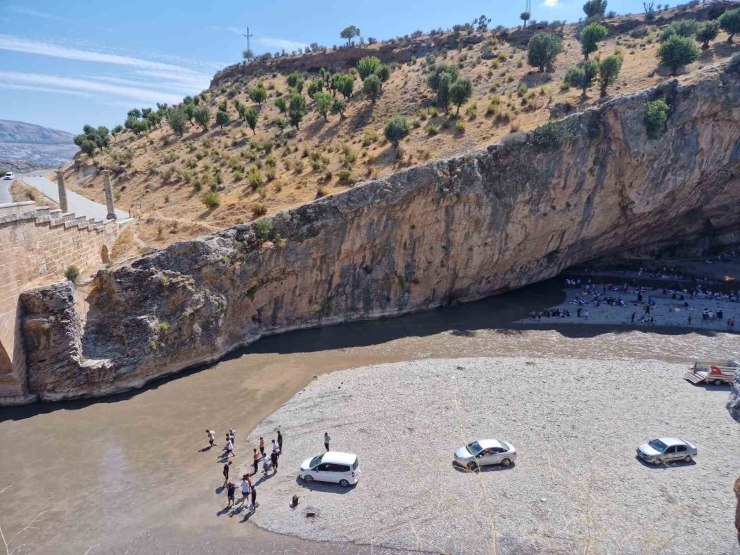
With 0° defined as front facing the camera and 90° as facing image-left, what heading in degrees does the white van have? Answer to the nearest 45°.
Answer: approximately 90°

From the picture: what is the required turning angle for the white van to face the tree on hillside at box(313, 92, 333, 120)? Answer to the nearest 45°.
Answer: approximately 90° to its right

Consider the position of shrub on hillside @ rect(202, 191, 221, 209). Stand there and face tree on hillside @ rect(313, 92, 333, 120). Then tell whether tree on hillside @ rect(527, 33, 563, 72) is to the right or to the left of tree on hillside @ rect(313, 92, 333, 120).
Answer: right

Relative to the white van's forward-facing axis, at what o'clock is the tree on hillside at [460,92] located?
The tree on hillside is roughly at 4 o'clock from the white van.

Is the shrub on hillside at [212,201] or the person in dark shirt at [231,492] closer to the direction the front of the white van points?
the person in dark shirt

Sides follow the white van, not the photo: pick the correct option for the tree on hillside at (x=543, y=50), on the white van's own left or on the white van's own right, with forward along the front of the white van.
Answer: on the white van's own right

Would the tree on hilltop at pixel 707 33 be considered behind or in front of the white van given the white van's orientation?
behind

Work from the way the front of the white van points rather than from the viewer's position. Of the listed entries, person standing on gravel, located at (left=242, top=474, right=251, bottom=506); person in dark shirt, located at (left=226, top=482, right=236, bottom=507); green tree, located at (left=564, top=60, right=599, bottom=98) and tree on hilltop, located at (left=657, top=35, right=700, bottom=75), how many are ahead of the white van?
2

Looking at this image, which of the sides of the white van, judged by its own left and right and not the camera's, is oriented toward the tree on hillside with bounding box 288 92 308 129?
right

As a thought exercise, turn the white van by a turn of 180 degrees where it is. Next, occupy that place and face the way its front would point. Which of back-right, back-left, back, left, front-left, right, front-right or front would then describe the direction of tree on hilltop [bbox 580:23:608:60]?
front-left

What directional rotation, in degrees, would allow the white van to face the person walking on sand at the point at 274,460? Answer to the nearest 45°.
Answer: approximately 45° to its right

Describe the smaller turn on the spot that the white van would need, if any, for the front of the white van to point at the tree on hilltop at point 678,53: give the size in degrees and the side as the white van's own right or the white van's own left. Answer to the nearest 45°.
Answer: approximately 135° to the white van's own right
